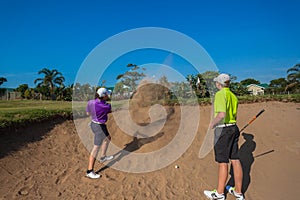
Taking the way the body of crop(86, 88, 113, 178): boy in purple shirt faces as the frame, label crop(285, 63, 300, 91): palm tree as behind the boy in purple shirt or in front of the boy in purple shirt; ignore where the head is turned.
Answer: in front

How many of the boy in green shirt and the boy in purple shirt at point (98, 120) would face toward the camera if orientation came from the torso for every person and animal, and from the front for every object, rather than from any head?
0

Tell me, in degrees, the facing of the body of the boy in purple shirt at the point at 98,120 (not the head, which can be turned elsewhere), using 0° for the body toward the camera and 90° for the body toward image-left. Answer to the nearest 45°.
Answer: approximately 225°

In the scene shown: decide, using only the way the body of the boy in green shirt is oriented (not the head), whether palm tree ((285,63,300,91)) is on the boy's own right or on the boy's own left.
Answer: on the boy's own right

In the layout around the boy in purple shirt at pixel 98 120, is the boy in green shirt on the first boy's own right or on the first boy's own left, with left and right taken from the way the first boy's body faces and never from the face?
on the first boy's own right

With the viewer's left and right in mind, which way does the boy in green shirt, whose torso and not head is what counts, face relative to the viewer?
facing away from the viewer and to the left of the viewer

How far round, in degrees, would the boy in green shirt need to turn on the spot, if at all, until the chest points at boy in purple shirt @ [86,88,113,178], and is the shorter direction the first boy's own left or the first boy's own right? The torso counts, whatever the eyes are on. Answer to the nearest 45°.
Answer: approximately 45° to the first boy's own left
